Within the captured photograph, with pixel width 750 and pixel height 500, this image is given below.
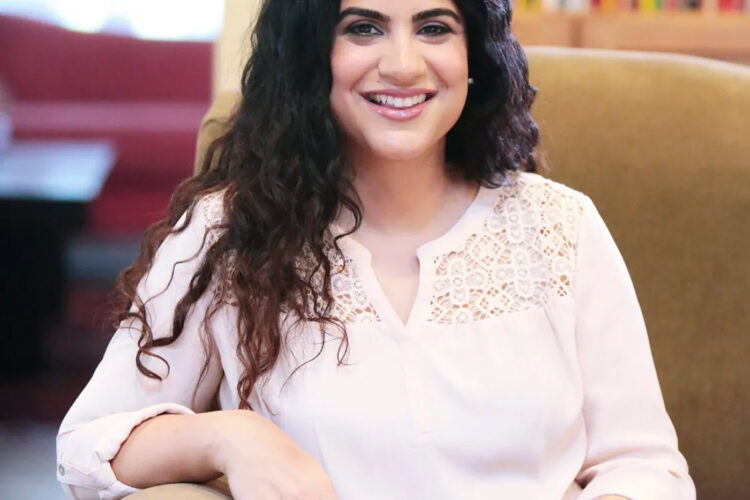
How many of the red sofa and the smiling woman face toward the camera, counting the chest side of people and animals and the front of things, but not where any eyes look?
2

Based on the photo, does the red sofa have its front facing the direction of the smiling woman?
yes

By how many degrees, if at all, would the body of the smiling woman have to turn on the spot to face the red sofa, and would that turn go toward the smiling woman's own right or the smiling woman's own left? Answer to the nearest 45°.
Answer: approximately 180°

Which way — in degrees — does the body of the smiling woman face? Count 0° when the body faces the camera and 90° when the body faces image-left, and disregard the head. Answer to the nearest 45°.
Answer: approximately 0°

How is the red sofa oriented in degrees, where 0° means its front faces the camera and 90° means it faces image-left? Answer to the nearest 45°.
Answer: approximately 0°
